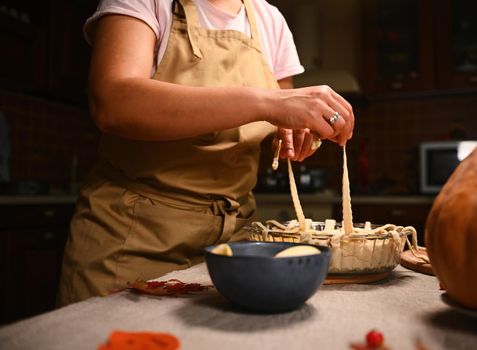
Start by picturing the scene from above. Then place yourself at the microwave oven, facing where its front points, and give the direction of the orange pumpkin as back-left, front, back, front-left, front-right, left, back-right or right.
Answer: front

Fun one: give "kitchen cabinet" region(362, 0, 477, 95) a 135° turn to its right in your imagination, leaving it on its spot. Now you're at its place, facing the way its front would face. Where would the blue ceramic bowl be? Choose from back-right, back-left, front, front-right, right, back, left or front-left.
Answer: back-left

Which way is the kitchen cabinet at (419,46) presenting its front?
toward the camera

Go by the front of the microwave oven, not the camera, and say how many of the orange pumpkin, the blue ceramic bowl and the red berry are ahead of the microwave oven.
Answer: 3

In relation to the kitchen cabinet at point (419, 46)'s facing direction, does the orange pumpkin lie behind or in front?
in front

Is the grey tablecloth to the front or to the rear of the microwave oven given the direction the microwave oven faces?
to the front

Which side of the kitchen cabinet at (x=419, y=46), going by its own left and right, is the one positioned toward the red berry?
front

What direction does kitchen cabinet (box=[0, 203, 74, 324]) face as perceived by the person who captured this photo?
facing the viewer and to the right of the viewer

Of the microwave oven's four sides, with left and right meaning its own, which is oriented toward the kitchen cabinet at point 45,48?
right

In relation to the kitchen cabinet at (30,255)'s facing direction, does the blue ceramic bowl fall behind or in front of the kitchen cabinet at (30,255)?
in front

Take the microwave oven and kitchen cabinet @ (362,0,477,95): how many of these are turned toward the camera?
2

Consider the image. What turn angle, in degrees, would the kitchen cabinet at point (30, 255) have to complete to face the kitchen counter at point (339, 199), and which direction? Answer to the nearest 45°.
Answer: approximately 45° to its left

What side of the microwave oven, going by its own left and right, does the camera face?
front
